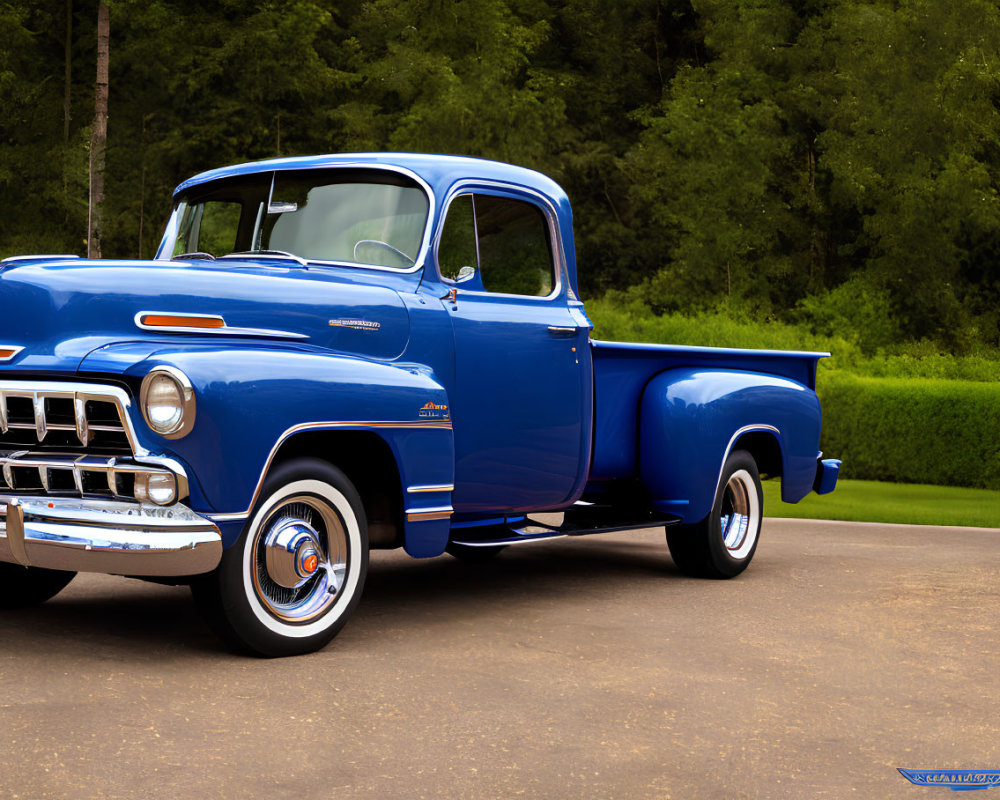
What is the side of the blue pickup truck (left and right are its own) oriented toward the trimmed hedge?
back

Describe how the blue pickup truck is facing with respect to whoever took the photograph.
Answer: facing the viewer and to the left of the viewer
